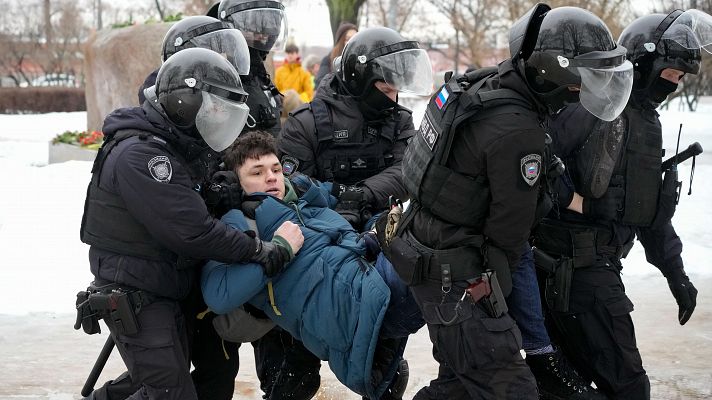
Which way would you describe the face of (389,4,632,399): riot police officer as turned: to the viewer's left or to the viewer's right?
to the viewer's right

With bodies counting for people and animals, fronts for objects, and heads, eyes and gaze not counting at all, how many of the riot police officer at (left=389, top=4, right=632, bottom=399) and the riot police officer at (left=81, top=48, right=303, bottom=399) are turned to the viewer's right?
2

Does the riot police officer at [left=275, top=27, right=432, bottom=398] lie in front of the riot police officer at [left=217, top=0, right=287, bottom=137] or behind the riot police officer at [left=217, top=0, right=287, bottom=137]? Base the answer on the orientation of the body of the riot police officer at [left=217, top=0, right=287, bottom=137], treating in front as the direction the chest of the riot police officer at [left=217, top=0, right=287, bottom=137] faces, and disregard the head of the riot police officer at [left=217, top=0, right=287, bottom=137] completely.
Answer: in front

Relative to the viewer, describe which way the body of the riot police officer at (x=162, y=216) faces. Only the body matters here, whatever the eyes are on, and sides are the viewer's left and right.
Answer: facing to the right of the viewer

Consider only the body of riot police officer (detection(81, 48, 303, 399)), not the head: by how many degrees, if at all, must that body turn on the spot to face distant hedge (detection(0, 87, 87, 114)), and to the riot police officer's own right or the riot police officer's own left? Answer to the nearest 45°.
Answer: approximately 90° to the riot police officer's own left

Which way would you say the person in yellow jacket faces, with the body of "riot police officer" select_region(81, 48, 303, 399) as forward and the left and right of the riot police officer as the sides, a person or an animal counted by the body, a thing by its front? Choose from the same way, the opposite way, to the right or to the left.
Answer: to the right

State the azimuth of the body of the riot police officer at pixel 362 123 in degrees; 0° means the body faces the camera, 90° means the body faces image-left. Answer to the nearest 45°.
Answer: approximately 315°

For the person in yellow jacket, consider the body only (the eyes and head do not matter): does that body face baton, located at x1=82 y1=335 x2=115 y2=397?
yes

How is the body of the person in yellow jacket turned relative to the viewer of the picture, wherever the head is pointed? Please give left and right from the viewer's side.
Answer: facing the viewer

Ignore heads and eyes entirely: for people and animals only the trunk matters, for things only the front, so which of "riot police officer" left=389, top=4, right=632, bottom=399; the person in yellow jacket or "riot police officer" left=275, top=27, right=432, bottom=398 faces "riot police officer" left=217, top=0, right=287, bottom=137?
the person in yellow jacket

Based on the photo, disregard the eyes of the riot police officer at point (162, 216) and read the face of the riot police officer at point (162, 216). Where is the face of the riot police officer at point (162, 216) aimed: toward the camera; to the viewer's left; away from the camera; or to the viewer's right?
to the viewer's right

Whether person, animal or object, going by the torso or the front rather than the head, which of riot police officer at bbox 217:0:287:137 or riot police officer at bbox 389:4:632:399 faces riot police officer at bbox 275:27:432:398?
riot police officer at bbox 217:0:287:137

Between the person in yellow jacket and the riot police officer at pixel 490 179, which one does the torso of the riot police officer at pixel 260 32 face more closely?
the riot police officer

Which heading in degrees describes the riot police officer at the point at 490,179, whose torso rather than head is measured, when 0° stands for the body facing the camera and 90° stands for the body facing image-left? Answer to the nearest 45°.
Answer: approximately 270°

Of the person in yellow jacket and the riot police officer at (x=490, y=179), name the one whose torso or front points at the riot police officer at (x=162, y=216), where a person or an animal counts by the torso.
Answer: the person in yellow jacket

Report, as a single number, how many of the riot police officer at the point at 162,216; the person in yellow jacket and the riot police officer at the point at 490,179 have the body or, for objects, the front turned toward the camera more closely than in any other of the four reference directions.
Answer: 1

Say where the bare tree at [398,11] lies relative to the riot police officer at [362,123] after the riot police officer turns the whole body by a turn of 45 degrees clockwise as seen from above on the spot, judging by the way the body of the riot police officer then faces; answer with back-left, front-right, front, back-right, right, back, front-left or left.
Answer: back

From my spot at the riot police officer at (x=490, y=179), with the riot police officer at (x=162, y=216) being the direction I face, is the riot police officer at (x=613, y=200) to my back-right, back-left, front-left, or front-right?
back-right

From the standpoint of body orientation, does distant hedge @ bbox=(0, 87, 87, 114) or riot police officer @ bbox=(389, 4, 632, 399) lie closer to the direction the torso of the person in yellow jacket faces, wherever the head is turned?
the riot police officer

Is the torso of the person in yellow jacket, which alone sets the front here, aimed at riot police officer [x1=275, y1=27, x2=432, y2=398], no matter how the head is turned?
yes
